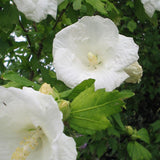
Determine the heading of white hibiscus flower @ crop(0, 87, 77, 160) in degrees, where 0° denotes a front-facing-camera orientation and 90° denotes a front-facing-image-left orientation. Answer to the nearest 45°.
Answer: approximately 45°

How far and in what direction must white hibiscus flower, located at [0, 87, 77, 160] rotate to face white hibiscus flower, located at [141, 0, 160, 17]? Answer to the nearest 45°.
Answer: approximately 180°
